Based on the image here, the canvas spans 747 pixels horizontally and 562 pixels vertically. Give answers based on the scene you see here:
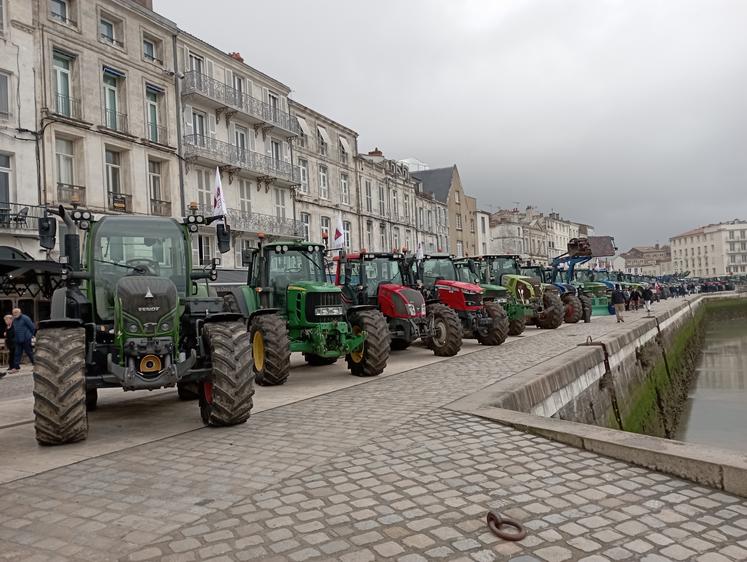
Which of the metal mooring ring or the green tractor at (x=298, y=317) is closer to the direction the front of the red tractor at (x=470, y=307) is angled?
the metal mooring ring

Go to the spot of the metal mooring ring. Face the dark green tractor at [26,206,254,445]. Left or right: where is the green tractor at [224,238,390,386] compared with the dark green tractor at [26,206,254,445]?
right

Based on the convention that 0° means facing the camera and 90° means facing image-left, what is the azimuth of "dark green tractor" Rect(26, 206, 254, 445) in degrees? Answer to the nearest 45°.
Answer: approximately 0°

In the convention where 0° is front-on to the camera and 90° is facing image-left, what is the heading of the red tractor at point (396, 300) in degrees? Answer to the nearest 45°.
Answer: approximately 315°

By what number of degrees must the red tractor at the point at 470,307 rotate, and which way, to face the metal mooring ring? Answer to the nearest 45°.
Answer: approximately 45° to its right

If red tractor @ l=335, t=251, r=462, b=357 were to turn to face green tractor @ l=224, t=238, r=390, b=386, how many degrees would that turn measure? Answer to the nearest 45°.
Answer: approximately 90° to its right

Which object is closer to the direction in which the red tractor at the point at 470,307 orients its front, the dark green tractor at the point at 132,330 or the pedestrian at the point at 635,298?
the dark green tractor

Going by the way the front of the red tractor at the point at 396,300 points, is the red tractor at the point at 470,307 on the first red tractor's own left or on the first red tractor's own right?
on the first red tractor's own left
